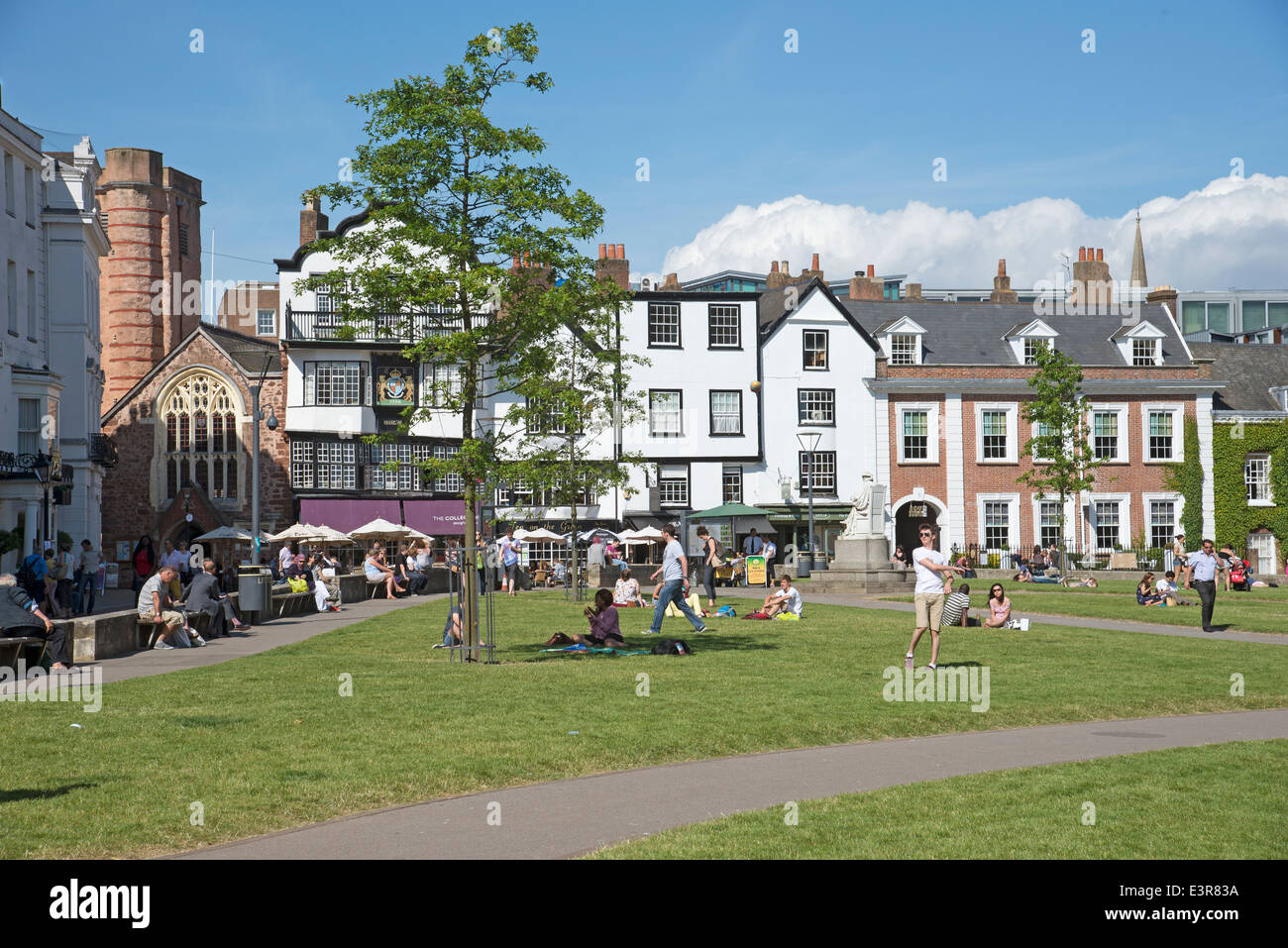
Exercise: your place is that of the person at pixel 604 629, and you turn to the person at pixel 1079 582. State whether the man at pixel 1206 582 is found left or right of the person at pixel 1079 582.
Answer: right

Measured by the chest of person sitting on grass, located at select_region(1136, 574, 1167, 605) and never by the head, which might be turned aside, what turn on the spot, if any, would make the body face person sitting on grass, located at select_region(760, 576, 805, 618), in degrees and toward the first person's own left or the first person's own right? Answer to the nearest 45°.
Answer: approximately 135° to the first person's own right
